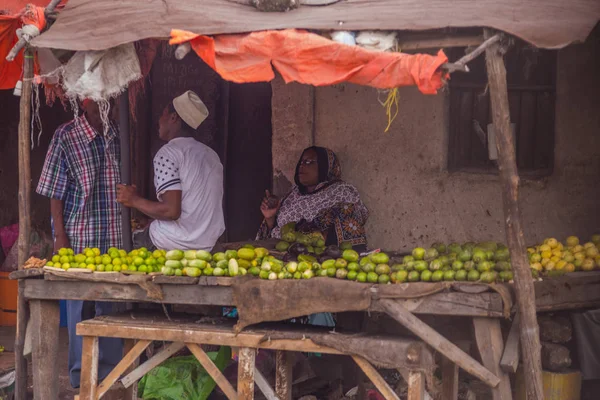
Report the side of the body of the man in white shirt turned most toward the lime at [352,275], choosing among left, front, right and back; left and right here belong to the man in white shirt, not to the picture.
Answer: back

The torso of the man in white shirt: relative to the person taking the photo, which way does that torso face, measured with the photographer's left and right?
facing away from the viewer and to the left of the viewer

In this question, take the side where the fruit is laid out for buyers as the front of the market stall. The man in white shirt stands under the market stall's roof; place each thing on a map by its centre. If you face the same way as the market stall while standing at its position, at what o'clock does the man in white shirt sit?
The man in white shirt is roughly at 4 o'clock from the market stall.

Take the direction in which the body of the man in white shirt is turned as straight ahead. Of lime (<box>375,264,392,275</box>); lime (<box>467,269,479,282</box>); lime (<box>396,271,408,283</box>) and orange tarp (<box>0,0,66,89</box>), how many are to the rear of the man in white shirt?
3

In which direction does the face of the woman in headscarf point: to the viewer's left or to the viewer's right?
to the viewer's left

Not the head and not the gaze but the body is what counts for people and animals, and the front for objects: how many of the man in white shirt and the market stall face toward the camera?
1

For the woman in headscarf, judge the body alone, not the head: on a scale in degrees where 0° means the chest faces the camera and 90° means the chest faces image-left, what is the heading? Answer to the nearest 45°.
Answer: approximately 45°

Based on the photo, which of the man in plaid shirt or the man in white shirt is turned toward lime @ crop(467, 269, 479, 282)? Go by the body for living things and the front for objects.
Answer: the man in plaid shirt

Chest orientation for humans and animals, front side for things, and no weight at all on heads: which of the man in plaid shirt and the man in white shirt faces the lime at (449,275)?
the man in plaid shirt

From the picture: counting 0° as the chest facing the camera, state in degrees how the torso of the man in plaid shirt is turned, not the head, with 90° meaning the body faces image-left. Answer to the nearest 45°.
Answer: approximately 315°

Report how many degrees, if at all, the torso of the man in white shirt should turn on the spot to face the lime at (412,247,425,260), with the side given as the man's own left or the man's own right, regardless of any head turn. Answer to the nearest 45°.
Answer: approximately 180°

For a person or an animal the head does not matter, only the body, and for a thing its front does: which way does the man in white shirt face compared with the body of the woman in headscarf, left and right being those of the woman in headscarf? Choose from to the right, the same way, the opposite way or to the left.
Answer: to the right

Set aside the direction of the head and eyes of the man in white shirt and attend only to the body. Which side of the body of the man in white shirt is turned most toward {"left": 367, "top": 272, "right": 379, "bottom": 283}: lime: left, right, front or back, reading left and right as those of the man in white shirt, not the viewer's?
back
